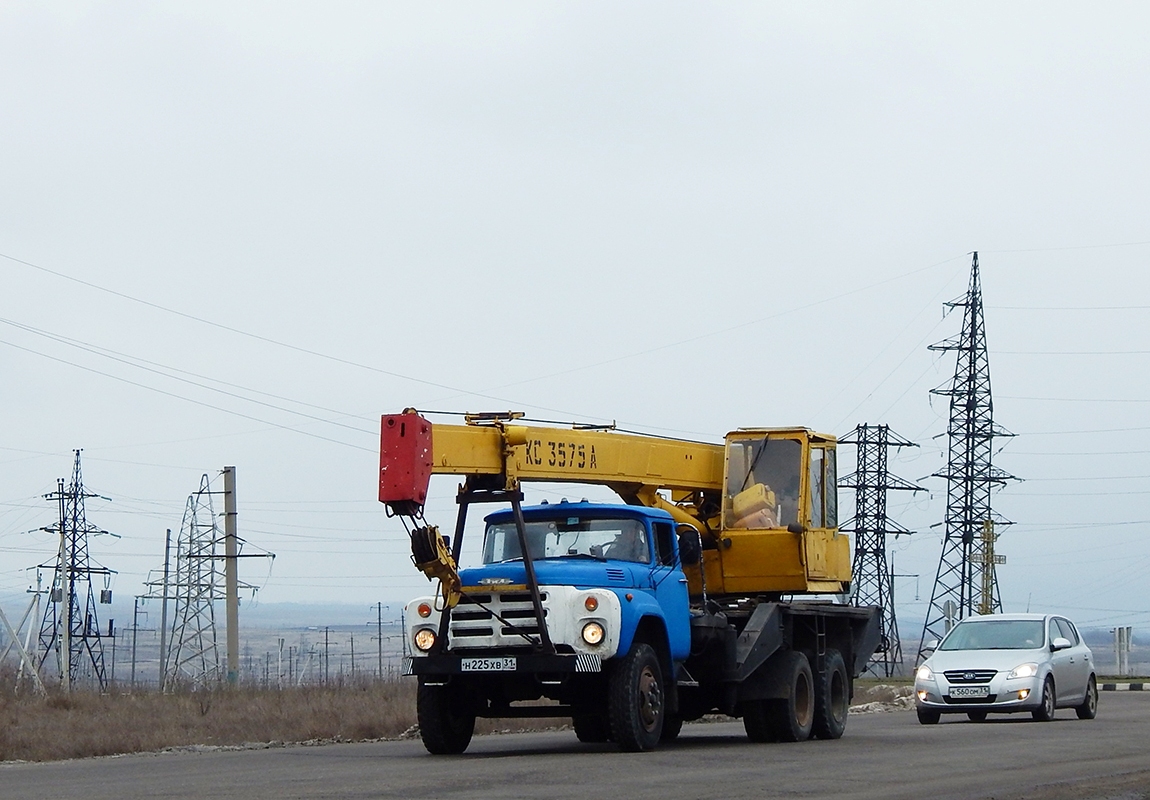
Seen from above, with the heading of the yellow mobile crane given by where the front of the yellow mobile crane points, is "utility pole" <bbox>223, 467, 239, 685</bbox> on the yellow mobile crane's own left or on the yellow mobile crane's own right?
on the yellow mobile crane's own right

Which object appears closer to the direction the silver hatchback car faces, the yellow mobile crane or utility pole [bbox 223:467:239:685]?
the yellow mobile crane

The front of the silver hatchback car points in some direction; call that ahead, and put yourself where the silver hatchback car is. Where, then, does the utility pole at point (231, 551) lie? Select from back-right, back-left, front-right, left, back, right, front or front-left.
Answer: right

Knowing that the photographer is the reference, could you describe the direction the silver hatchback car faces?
facing the viewer and to the left of the viewer

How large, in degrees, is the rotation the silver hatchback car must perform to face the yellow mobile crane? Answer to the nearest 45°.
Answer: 0° — it already faces it

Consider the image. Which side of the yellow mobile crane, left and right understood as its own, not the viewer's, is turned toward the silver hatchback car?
back

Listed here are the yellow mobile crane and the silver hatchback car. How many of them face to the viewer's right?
0
